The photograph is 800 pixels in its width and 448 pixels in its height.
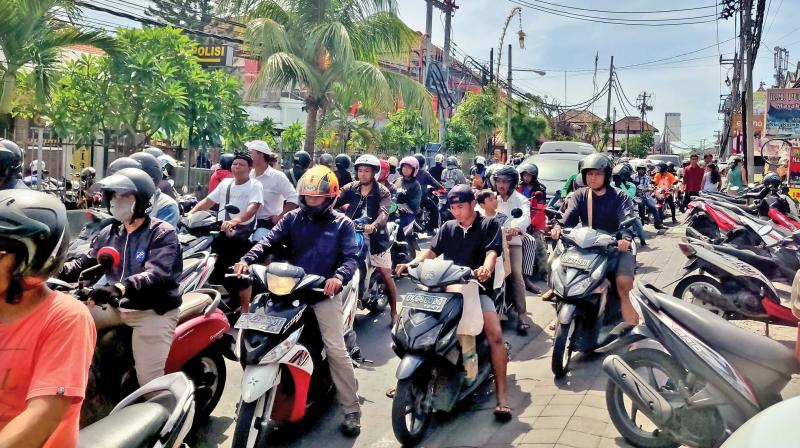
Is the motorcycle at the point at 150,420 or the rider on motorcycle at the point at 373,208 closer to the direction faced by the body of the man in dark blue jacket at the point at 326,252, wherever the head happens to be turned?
the motorcycle

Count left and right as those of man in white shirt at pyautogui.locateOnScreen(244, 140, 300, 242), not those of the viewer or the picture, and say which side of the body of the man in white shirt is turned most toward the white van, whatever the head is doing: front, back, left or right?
back

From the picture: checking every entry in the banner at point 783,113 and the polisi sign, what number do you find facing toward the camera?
2

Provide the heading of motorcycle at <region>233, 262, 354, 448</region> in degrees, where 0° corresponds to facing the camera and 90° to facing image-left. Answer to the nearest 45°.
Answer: approximately 45°

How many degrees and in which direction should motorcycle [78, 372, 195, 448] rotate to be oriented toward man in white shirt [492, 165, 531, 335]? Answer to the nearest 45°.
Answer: approximately 180°

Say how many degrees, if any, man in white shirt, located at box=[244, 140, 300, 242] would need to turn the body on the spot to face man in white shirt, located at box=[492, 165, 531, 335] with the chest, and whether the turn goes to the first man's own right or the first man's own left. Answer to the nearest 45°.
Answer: approximately 135° to the first man's own left
